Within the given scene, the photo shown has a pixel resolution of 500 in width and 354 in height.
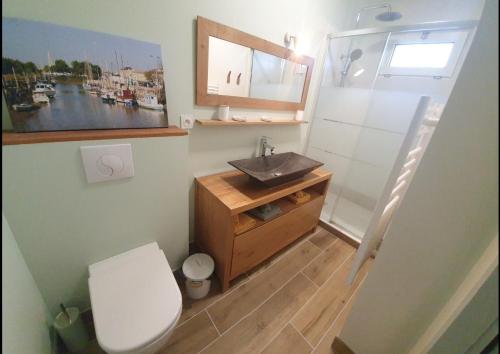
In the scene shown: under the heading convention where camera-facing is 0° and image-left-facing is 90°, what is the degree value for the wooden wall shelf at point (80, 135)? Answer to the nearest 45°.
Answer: approximately 315°

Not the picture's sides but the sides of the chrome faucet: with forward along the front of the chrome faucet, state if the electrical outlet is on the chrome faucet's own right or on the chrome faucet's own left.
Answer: on the chrome faucet's own right

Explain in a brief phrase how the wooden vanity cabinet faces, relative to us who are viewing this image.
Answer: facing the viewer and to the right of the viewer

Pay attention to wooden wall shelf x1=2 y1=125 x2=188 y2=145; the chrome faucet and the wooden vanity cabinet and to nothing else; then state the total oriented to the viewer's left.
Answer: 0

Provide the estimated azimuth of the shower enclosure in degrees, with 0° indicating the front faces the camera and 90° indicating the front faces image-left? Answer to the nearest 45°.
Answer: approximately 45°

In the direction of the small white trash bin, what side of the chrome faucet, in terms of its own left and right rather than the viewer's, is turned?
right

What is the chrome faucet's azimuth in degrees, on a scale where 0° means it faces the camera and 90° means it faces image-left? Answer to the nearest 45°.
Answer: approximately 315°

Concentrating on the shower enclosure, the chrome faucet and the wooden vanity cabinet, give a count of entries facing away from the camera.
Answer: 0

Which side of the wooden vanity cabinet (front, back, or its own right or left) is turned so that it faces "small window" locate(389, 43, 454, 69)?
left

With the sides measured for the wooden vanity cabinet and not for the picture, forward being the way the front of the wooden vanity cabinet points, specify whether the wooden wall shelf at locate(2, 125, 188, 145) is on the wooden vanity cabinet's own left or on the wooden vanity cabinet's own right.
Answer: on the wooden vanity cabinet's own right

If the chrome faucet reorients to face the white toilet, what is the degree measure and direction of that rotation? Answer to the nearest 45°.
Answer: approximately 45° to its right
